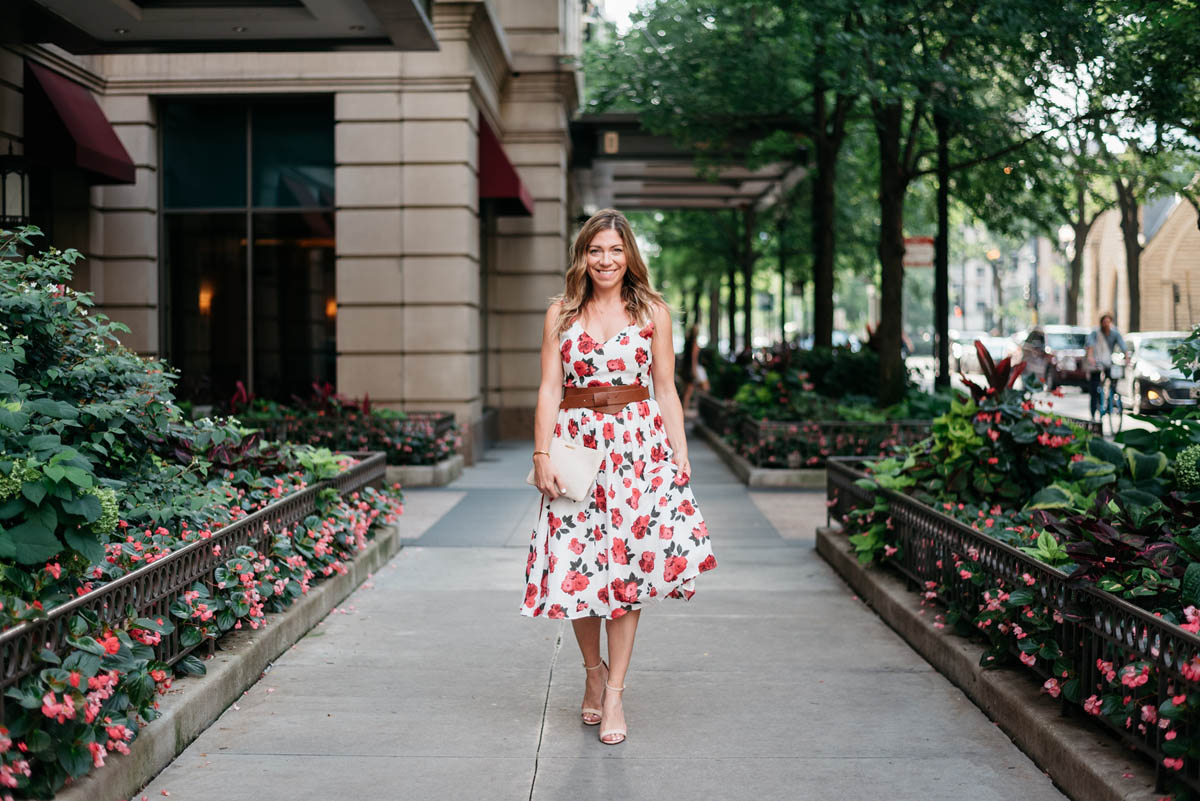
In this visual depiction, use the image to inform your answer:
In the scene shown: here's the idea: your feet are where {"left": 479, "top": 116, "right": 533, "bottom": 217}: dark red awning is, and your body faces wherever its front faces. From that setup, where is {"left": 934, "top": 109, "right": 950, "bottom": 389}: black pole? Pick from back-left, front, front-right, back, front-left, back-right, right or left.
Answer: front

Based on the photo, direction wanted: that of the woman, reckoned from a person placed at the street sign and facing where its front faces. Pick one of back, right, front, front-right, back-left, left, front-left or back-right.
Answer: front

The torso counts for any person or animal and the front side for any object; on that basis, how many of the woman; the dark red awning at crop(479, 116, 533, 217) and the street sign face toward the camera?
2

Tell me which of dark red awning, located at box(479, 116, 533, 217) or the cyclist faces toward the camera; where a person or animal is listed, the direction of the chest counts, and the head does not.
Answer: the cyclist

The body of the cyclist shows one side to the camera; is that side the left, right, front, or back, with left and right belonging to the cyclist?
front

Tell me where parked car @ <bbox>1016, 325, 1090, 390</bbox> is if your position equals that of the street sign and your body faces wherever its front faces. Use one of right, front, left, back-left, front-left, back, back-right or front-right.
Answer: back

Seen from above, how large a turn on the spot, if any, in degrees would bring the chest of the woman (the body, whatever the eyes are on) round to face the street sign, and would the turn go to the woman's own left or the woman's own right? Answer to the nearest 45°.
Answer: approximately 180°

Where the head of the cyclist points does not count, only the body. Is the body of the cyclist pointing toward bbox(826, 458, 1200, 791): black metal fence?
yes

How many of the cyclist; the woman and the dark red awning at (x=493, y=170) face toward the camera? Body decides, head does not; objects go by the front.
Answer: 2

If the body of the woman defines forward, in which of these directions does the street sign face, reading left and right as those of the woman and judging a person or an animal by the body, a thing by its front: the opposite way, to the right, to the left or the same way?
the same way

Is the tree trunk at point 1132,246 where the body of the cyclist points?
no

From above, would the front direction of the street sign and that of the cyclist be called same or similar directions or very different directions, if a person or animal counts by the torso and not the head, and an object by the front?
same or similar directions

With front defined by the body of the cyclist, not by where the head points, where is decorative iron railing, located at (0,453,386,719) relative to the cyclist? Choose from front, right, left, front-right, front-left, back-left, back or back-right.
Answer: front

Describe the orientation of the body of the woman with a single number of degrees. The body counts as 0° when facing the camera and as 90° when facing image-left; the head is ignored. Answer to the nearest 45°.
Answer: approximately 0°

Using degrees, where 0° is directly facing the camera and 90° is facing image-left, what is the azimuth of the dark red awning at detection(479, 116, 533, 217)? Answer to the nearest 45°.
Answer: approximately 270°

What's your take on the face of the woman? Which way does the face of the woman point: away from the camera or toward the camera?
toward the camera

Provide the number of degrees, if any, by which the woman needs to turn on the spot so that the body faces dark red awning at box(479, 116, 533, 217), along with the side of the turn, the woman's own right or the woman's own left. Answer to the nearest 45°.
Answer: approximately 180°

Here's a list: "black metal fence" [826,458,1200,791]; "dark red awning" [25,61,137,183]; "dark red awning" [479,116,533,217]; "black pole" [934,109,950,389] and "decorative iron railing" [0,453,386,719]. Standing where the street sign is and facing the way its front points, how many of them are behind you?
0

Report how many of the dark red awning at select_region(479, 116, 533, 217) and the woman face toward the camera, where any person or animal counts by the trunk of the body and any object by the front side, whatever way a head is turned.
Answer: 1
